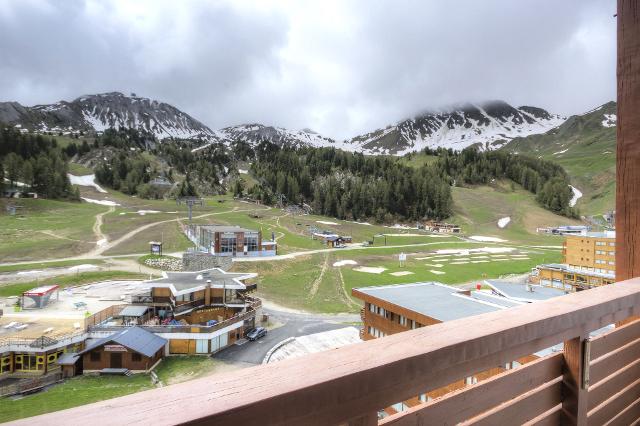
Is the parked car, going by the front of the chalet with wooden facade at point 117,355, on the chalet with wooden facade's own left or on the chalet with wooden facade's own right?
on the chalet with wooden facade's own left

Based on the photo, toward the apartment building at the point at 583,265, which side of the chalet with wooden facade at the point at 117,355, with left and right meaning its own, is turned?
left

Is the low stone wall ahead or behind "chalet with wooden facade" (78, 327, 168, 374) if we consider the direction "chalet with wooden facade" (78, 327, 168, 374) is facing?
behind

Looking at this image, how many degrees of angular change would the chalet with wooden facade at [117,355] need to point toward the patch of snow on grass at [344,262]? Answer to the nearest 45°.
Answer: approximately 135° to its left

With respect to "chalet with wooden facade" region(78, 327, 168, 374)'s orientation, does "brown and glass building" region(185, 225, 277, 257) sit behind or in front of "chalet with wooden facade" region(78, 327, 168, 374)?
behind

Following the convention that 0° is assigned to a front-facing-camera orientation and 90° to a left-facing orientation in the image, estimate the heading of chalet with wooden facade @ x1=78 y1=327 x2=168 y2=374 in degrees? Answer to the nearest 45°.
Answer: approximately 0°

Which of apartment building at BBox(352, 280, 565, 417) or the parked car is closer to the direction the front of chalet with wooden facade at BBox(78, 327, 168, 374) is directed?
the apartment building

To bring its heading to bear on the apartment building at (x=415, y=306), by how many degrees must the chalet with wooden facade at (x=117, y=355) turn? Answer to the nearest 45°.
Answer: approximately 45° to its left

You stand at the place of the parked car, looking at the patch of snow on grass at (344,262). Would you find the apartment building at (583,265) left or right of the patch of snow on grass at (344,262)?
right
